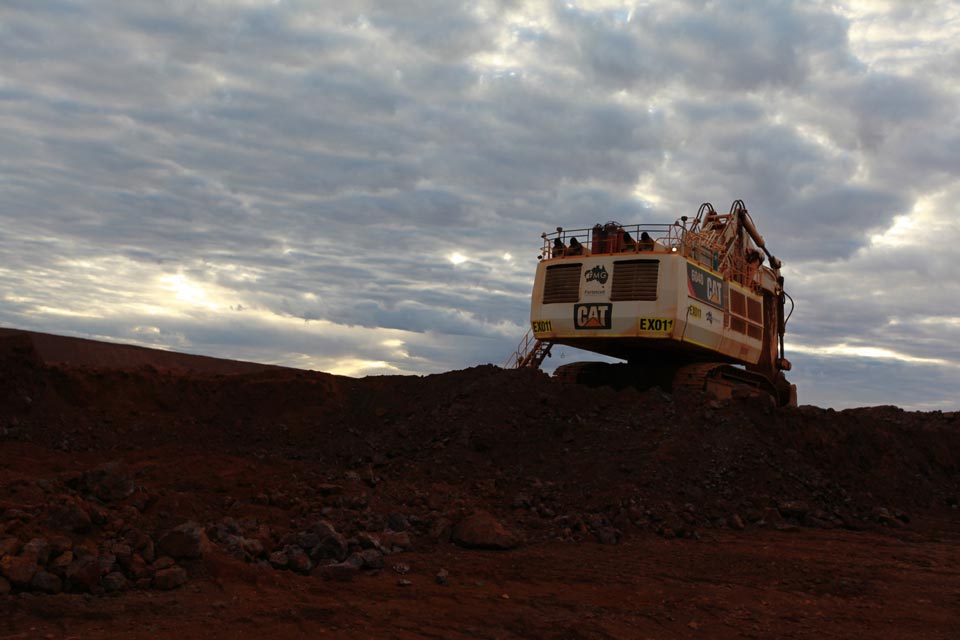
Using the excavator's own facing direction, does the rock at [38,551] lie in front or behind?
behind

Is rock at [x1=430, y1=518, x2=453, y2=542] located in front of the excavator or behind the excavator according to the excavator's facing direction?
behind

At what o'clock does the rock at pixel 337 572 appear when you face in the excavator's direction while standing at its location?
The rock is roughly at 5 o'clock from the excavator.

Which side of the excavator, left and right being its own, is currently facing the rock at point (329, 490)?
back

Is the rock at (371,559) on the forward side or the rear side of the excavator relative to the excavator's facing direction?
on the rear side

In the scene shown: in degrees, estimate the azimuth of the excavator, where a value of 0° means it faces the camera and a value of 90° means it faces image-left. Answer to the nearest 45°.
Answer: approximately 225°

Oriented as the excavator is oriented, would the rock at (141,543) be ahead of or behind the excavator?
behind

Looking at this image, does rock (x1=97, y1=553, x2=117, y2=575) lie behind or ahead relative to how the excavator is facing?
behind

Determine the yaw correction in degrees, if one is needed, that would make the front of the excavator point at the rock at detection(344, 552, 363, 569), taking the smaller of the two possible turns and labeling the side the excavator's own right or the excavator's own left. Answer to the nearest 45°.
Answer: approximately 135° to the excavator's own right
